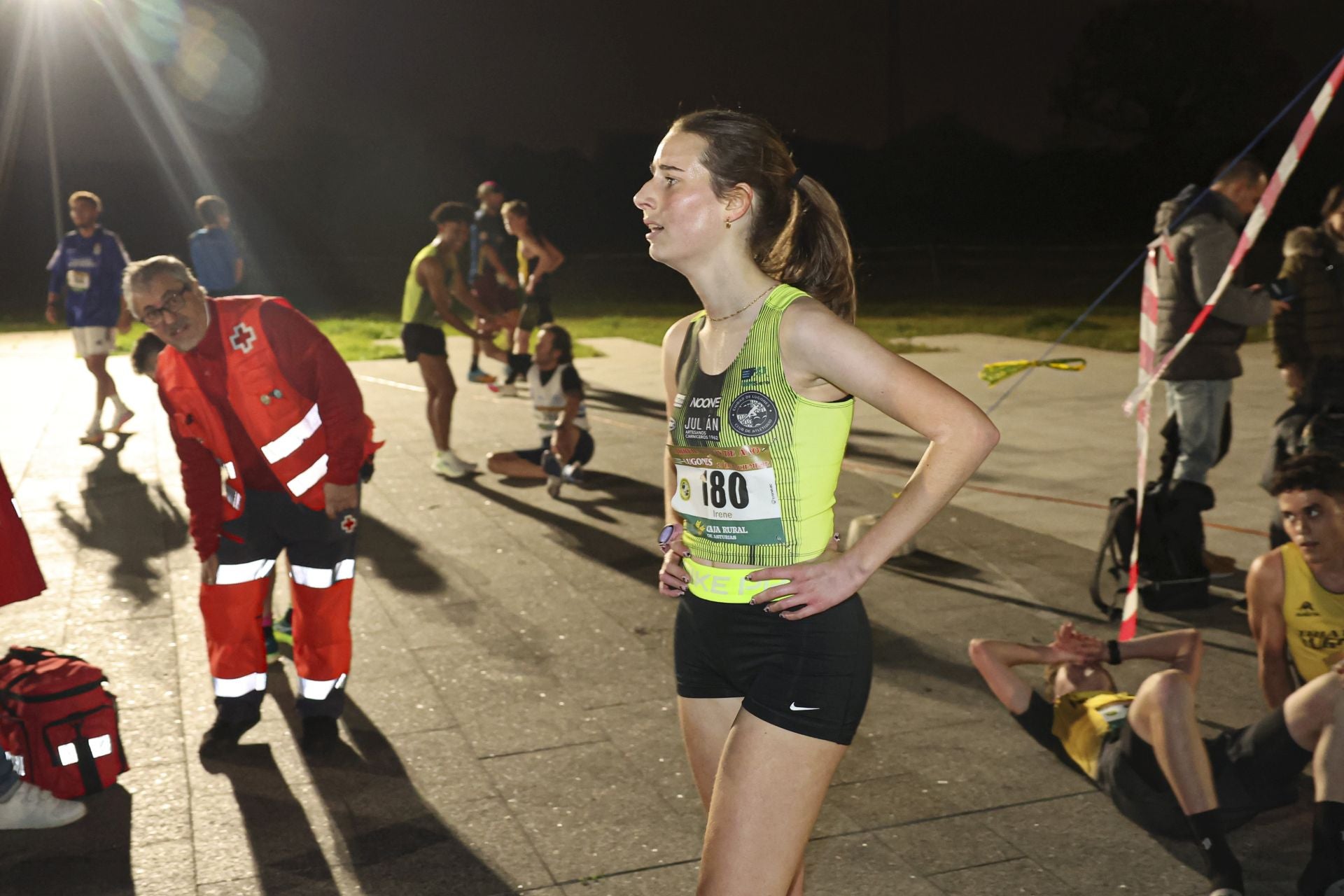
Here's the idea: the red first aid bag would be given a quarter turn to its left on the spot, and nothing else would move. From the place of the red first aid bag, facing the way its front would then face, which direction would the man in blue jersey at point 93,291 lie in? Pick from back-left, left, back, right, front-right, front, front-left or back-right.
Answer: front-left

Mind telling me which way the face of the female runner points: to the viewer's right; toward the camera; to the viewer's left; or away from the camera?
to the viewer's left

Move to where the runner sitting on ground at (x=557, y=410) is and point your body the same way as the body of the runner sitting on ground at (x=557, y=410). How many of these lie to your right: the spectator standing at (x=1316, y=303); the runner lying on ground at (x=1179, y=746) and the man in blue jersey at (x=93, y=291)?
1

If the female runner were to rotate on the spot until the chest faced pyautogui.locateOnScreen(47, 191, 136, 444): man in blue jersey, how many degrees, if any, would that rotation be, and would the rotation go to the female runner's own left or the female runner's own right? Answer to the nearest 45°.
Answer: approximately 90° to the female runner's own right

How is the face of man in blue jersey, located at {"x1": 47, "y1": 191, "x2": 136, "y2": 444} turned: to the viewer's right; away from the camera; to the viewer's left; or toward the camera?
toward the camera

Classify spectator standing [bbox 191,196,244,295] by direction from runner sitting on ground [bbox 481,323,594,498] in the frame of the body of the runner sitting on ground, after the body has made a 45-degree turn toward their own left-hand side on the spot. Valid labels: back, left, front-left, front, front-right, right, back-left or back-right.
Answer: back-right

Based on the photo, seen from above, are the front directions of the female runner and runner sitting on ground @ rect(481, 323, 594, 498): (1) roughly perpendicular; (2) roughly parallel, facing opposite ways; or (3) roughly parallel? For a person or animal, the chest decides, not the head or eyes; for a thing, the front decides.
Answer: roughly parallel

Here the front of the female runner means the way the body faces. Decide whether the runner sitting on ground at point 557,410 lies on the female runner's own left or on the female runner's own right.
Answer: on the female runner's own right

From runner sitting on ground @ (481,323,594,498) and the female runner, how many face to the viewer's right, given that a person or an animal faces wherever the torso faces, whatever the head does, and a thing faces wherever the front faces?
0

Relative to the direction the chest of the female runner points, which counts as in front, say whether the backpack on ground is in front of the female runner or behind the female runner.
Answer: behind

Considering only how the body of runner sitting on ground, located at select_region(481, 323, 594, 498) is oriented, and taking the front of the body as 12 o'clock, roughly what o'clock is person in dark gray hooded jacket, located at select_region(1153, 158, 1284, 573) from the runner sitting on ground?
The person in dark gray hooded jacket is roughly at 9 o'clock from the runner sitting on ground.

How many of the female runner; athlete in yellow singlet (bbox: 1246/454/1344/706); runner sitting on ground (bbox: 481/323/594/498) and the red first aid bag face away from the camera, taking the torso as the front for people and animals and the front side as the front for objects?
0

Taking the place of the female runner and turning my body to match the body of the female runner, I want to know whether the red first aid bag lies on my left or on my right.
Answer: on my right

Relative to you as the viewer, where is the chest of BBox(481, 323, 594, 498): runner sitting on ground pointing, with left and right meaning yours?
facing the viewer and to the left of the viewer
